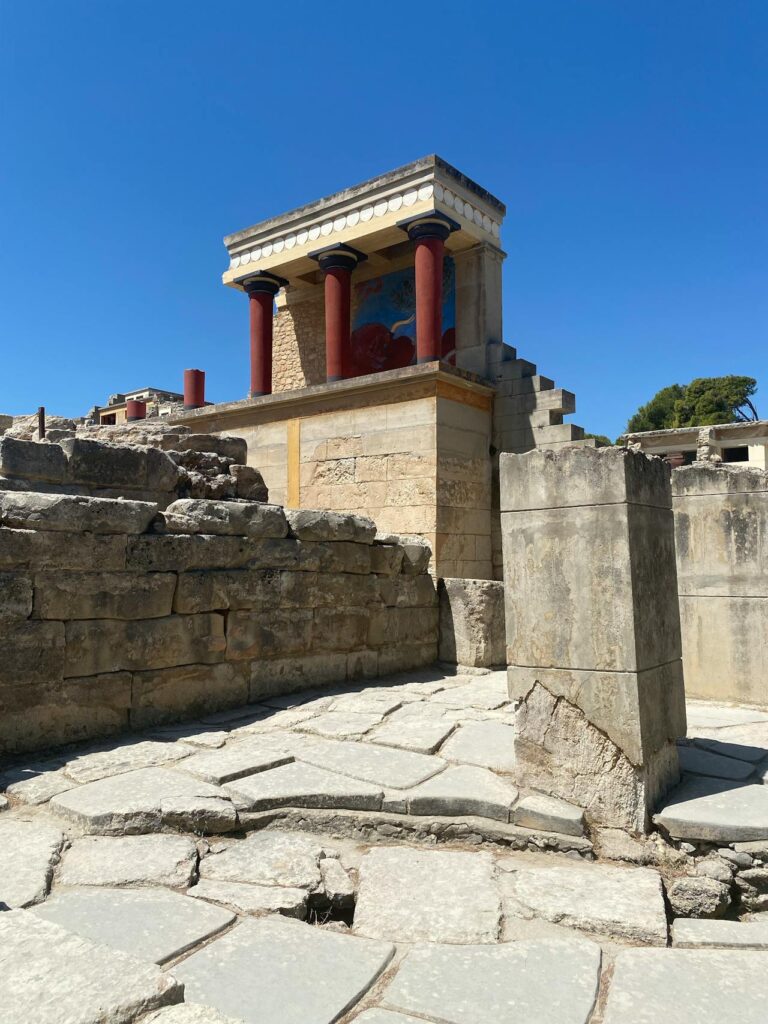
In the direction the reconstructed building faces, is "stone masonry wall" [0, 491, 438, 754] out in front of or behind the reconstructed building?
in front

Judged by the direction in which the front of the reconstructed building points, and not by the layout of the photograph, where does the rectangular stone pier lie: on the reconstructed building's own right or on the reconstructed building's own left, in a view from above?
on the reconstructed building's own left

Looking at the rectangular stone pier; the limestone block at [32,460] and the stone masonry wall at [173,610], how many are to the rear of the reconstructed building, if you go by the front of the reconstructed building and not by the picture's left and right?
0

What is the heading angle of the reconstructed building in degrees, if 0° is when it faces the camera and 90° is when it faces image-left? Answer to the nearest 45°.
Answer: approximately 45°

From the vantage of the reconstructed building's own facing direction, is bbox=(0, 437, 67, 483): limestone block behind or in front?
in front

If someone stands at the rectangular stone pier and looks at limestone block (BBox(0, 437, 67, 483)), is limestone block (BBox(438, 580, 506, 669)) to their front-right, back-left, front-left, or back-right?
front-right

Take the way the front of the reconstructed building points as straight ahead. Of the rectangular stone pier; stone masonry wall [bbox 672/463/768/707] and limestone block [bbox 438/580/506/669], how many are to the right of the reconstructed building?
0

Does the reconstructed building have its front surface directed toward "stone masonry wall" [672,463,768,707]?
no

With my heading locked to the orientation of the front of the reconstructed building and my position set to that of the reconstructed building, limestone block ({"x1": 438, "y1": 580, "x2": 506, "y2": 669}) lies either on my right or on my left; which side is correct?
on my left

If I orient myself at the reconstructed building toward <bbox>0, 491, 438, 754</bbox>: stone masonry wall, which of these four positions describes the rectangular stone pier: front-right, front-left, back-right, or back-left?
front-left

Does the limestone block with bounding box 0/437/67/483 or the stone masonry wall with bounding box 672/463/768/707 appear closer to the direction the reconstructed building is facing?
the limestone block
